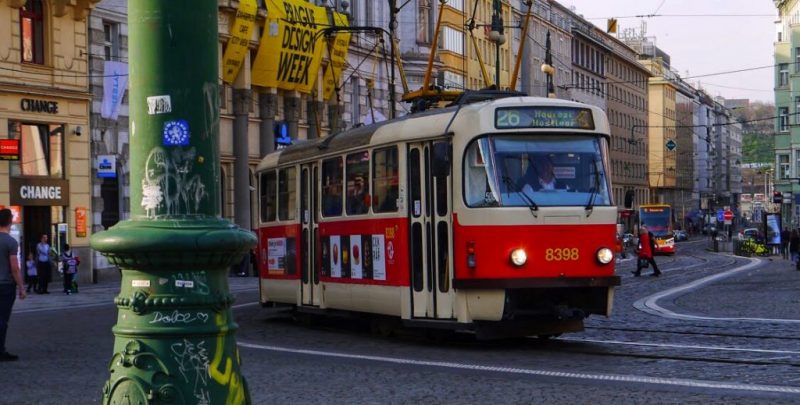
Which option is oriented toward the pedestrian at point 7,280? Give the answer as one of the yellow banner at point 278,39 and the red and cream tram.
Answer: the yellow banner

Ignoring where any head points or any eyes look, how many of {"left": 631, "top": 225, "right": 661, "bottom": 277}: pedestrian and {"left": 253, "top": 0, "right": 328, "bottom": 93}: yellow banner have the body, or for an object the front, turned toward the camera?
1

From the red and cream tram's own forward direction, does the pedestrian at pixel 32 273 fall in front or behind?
behind

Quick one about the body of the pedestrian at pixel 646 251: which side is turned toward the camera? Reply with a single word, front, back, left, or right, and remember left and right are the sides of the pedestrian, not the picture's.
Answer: left

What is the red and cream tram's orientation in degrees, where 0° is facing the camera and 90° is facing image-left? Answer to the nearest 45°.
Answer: approximately 315°
